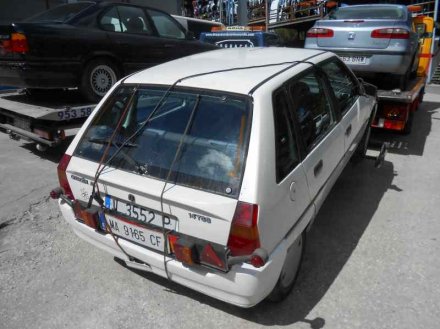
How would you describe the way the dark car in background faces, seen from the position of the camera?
facing away from the viewer and to the right of the viewer

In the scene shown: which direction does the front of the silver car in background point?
away from the camera

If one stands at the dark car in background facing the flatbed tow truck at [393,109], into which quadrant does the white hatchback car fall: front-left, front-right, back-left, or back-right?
front-right

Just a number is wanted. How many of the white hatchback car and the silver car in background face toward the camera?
0

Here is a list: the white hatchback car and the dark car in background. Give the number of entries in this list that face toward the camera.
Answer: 0

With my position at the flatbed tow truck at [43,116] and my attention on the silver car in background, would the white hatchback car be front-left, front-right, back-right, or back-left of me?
front-right

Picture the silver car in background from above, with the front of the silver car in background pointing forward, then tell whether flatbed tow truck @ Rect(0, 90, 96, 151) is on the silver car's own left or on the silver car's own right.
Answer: on the silver car's own left

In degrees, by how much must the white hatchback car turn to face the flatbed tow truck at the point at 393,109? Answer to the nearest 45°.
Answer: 0° — it already faces it

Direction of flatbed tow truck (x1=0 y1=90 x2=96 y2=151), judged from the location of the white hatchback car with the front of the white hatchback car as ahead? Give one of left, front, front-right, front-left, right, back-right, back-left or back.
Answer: left

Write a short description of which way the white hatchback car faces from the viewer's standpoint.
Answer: facing away from the viewer and to the right of the viewer

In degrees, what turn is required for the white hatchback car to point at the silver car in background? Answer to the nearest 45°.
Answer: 0° — it already faces it

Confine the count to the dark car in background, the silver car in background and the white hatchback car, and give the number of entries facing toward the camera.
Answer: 0

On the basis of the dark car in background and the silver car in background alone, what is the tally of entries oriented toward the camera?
0

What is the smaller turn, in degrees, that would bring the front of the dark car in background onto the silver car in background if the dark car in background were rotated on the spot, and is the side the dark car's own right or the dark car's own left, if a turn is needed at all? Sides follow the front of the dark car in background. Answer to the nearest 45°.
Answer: approximately 45° to the dark car's own right

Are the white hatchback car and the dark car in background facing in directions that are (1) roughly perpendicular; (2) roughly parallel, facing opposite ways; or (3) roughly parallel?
roughly parallel

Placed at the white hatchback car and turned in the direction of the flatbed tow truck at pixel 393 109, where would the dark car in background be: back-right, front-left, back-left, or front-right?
front-left
